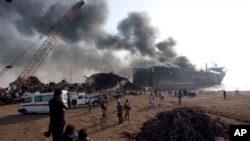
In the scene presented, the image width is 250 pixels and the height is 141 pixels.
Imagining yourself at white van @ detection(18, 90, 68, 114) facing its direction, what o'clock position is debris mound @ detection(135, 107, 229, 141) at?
The debris mound is roughly at 8 o'clock from the white van.

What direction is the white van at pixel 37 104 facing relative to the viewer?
to the viewer's left

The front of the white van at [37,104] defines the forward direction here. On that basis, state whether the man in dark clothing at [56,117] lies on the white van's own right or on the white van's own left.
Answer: on the white van's own left
